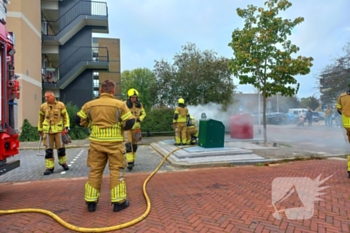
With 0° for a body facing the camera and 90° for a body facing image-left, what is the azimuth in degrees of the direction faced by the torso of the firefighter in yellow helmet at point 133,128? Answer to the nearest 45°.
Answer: approximately 45°

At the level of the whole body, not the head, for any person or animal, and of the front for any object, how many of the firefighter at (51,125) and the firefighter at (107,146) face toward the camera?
1

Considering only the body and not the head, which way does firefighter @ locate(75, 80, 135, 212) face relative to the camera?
away from the camera

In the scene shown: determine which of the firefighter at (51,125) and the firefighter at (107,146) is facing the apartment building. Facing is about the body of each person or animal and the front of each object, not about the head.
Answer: the firefighter at (107,146)

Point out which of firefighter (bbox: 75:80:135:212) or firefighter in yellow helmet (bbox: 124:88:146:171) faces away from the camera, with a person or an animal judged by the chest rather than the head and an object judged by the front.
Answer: the firefighter

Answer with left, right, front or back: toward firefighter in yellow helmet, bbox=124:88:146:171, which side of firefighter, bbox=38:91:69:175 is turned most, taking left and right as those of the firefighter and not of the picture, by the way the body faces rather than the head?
left

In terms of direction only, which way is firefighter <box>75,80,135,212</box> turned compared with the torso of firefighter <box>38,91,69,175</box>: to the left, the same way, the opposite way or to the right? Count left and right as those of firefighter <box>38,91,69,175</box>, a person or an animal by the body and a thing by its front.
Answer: the opposite way

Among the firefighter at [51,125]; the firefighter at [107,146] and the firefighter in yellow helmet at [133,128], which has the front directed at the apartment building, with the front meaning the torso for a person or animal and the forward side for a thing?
the firefighter at [107,146]

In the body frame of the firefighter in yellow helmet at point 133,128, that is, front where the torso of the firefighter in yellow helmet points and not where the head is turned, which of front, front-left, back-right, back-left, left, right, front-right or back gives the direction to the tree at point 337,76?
back

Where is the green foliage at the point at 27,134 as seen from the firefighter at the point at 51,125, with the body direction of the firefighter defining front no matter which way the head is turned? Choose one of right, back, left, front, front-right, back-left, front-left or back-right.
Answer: back

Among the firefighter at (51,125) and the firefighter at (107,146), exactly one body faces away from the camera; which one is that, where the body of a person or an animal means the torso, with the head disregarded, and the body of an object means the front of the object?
the firefighter at (107,146)
